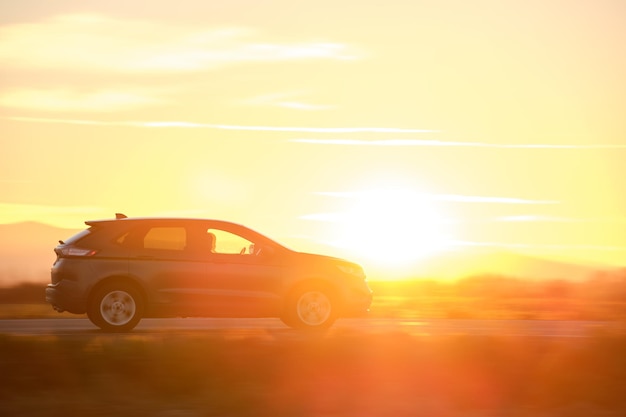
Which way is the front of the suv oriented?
to the viewer's right
